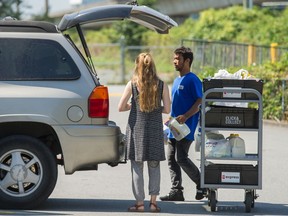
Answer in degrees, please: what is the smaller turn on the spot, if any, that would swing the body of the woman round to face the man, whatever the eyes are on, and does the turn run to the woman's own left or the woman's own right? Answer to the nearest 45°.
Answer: approximately 45° to the woman's own right

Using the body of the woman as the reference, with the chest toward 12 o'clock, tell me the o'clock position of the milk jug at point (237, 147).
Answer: The milk jug is roughly at 3 o'clock from the woman.

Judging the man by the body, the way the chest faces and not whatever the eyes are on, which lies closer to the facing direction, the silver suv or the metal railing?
the silver suv

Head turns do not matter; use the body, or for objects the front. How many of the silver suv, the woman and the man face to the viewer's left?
2

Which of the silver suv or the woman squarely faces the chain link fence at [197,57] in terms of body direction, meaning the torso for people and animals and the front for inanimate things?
the woman

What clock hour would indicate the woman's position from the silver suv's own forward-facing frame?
The woman is roughly at 6 o'clock from the silver suv.

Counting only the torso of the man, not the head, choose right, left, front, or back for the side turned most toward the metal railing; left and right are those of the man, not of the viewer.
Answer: right

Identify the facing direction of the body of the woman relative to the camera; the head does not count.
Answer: away from the camera

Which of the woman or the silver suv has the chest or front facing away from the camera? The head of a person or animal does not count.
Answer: the woman

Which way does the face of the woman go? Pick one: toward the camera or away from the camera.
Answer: away from the camera

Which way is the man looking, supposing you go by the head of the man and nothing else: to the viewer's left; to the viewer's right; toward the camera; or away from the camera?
to the viewer's left

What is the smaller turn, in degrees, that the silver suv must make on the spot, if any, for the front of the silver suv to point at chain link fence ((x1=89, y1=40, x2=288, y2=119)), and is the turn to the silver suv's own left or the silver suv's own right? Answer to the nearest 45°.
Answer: approximately 90° to the silver suv's own right

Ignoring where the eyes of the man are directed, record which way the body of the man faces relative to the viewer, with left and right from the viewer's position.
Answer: facing to the left of the viewer

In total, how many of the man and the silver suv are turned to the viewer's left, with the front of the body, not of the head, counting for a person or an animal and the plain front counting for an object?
2

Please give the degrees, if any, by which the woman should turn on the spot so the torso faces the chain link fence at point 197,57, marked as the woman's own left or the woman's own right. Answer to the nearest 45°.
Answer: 0° — they already face it

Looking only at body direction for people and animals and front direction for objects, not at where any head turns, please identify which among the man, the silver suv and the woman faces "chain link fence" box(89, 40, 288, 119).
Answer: the woman

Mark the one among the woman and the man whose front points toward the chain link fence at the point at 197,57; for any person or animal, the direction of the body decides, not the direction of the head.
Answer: the woman
